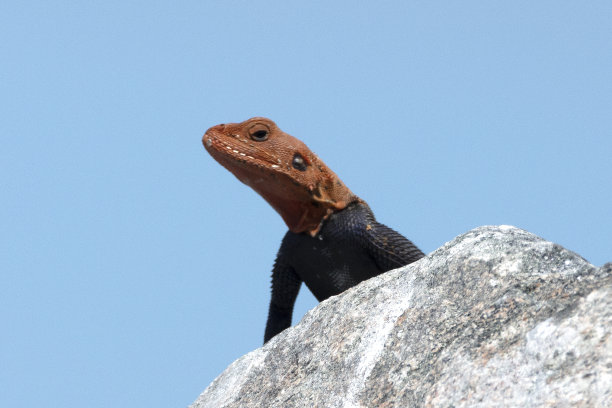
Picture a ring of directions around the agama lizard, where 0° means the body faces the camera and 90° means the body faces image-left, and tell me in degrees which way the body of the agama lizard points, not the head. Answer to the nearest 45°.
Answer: approximately 45°
